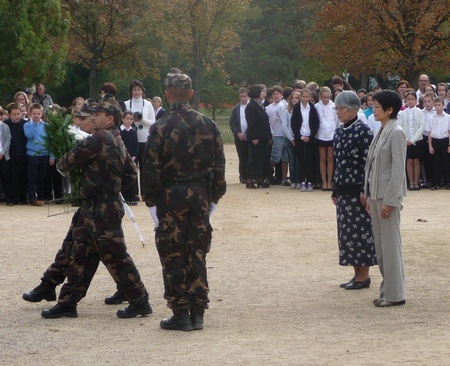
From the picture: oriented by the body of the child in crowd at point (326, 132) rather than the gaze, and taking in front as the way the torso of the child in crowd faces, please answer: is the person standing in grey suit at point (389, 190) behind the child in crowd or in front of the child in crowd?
in front

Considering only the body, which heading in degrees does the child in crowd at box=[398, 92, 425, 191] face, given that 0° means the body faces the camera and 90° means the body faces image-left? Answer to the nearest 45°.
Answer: approximately 0°

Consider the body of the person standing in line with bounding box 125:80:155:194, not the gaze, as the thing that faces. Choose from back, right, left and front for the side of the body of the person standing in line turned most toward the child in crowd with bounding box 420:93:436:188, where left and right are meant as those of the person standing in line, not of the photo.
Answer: left

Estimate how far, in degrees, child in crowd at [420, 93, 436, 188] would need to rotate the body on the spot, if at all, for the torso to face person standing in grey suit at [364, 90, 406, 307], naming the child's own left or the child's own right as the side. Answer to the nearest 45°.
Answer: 0° — they already face them

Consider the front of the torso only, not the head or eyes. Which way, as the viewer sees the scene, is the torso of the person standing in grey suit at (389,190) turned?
to the viewer's left

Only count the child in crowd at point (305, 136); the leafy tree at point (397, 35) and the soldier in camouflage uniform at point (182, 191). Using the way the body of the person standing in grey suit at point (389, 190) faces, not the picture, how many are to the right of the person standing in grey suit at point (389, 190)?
2

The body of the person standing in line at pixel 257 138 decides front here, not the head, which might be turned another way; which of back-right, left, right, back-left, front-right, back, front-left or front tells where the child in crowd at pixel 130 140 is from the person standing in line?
right

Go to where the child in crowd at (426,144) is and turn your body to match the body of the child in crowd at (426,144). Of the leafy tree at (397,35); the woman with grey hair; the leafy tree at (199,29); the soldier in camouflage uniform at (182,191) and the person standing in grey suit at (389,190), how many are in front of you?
3

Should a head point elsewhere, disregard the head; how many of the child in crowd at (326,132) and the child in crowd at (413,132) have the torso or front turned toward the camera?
2

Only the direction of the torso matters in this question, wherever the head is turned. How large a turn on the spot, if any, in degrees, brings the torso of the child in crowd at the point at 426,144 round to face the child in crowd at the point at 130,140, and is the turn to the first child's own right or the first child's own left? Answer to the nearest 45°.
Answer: approximately 45° to the first child's own right

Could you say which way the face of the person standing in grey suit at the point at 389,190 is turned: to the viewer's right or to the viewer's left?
to the viewer's left
